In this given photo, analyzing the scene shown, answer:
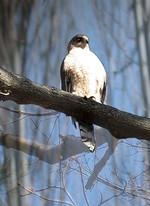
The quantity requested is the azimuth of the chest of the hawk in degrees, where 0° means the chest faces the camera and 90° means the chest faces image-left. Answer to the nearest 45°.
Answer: approximately 0°
